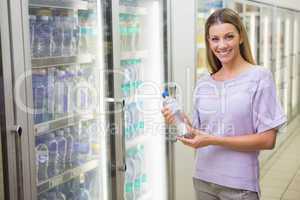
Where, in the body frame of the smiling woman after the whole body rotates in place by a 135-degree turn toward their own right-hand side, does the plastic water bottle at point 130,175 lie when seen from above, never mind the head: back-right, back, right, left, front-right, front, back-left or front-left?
front-left

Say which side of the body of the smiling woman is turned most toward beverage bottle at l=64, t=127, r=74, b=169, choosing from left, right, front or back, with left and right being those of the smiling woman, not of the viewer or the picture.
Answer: right

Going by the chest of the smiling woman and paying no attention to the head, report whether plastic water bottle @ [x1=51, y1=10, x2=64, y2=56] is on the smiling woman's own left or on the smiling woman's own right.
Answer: on the smiling woman's own right

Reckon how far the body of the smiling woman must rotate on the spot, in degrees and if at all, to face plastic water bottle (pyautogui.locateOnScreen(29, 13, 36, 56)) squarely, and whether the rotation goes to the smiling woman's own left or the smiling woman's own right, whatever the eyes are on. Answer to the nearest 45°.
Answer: approximately 45° to the smiling woman's own right

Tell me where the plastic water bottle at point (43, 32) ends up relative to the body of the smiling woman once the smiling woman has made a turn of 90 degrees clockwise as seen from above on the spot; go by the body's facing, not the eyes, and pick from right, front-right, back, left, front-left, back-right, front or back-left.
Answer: front-left

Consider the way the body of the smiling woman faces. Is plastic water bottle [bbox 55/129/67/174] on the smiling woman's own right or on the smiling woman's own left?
on the smiling woman's own right

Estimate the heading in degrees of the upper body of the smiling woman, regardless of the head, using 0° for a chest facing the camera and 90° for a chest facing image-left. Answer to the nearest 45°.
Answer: approximately 45°

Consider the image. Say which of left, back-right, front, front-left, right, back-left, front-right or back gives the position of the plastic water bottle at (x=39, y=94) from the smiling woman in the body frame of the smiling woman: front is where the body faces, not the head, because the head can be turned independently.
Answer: front-right
